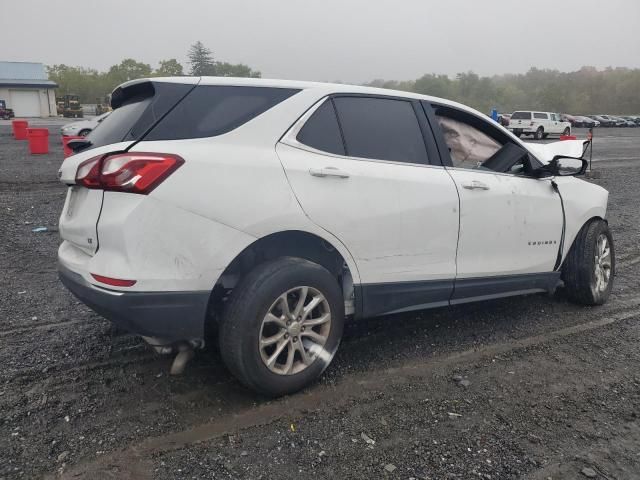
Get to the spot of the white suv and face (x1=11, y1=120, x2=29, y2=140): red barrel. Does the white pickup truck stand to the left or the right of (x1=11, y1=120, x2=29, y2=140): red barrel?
right

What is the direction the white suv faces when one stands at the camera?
facing away from the viewer and to the right of the viewer

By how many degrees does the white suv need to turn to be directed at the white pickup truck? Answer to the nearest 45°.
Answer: approximately 45° to its left

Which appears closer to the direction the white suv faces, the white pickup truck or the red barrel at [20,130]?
the white pickup truck

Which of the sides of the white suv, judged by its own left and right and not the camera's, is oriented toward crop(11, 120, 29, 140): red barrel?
left
